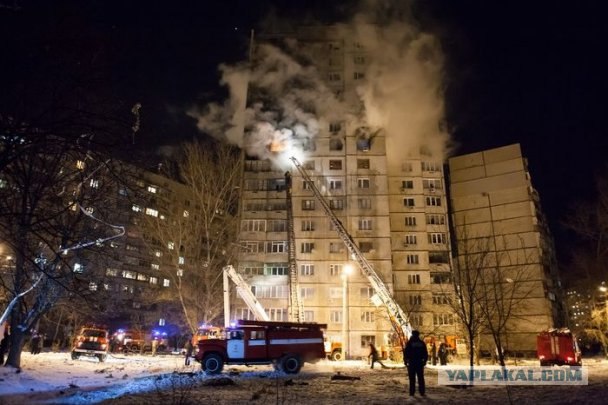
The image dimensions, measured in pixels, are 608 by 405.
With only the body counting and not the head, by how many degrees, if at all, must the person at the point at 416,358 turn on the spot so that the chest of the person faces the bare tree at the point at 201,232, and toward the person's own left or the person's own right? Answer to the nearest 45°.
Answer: approximately 45° to the person's own left

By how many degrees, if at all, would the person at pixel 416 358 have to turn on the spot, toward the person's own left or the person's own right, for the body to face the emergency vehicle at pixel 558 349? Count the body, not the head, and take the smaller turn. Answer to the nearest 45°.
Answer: approximately 45° to the person's own right

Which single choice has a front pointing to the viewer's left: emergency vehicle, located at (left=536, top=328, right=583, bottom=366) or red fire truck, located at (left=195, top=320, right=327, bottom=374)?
the red fire truck

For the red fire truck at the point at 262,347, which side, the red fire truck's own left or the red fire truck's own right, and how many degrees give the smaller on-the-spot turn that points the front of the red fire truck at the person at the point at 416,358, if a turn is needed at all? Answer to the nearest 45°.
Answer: approximately 135° to the red fire truck's own left

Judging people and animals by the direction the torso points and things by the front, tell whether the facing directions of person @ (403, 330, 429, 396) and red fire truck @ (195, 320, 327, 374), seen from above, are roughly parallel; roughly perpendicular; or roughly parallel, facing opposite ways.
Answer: roughly perpendicular

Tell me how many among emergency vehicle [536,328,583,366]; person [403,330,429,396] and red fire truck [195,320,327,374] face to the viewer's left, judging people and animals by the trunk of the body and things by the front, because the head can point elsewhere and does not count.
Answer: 1

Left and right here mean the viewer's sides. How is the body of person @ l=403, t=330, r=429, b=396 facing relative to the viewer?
facing away from the viewer

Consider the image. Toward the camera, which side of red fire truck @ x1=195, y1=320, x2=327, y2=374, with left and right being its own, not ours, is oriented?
left

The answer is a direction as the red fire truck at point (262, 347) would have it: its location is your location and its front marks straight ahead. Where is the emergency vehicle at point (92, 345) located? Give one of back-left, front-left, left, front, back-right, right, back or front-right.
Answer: front-right
